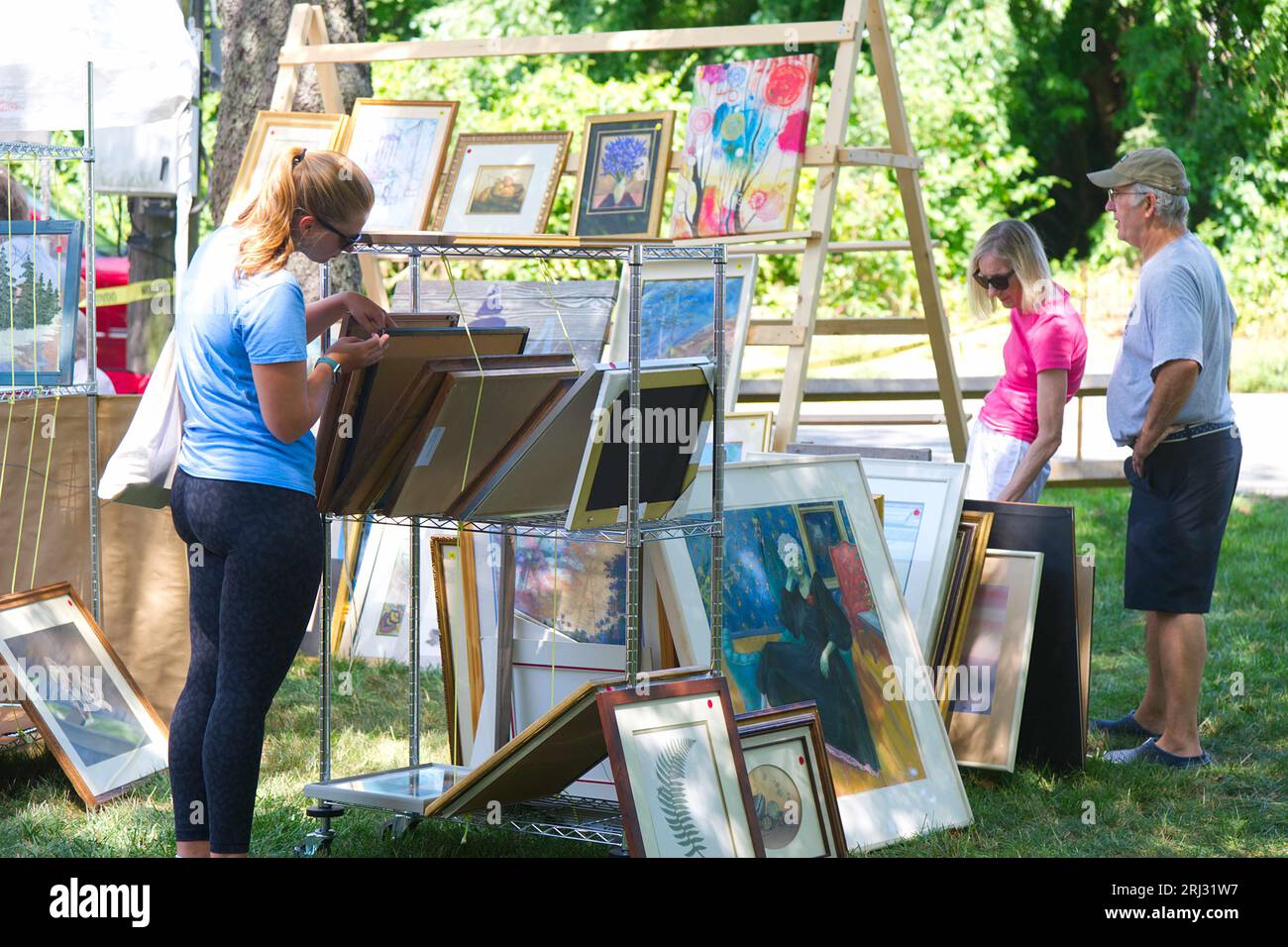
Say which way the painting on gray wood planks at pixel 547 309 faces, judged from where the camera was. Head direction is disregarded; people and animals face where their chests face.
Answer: facing the viewer

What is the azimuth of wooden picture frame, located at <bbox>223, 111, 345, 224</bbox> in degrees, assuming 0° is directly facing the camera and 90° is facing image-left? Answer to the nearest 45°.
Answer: approximately 0°

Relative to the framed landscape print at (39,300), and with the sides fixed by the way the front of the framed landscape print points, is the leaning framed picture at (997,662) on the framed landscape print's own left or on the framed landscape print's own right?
on the framed landscape print's own left

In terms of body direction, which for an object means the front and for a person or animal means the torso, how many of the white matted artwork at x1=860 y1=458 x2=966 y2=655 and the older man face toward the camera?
1

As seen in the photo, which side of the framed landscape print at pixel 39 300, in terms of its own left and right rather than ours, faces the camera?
front

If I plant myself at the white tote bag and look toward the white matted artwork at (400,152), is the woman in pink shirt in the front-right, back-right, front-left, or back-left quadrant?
front-right

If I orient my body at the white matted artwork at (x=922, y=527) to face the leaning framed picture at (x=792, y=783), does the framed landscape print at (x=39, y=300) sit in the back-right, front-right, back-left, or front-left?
front-right

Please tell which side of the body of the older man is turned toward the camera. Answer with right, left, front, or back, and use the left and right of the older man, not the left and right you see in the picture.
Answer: left

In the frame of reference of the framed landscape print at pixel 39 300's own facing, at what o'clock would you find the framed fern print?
The framed fern print is roughly at 11 o'clock from the framed landscape print.

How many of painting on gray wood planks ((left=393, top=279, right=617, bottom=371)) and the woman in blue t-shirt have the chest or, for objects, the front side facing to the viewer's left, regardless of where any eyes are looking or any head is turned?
0

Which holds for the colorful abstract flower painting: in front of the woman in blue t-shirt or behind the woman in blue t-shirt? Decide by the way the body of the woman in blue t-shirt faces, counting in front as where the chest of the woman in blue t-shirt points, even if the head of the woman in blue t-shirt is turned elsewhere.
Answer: in front

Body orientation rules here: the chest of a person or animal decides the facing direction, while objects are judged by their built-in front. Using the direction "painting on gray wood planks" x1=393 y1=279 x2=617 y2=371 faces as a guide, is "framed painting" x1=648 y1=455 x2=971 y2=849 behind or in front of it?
in front

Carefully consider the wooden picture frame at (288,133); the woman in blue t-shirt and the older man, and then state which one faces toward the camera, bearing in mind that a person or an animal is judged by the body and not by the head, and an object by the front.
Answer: the wooden picture frame

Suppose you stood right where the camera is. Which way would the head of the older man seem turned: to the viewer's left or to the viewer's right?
to the viewer's left

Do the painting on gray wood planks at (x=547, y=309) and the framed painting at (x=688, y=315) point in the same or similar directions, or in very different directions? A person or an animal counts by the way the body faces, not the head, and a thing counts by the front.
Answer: same or similar directions

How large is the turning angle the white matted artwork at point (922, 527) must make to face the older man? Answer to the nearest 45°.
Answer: approximately 90° to its left

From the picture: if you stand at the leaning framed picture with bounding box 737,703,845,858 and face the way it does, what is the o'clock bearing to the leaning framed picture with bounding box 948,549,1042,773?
the leaning framed picture with bounding box 948,549,1042,773 is roughly at 7 o'clock from the leaning framed picture with bounding box 737,703,845,858.

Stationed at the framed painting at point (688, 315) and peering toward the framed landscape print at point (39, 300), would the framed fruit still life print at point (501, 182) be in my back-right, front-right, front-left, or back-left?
front-right
